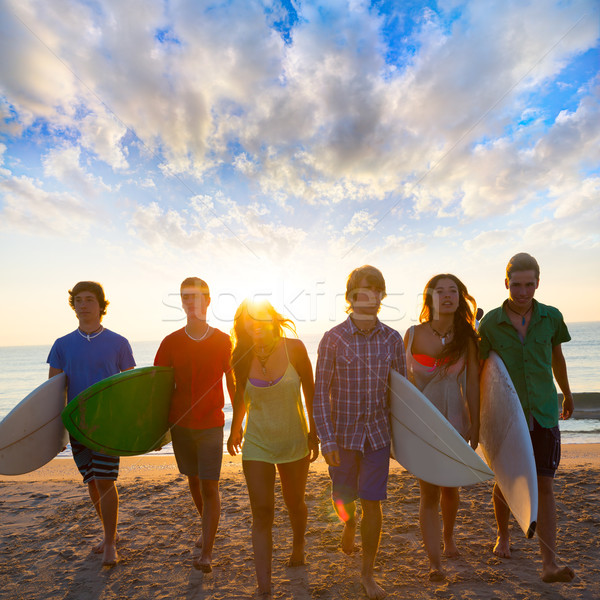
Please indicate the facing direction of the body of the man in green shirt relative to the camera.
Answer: toward the camera

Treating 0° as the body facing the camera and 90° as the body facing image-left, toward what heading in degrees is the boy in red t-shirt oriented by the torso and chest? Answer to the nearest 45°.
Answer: approximately 0°

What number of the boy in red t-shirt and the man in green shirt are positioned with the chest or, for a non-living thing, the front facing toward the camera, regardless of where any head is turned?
2

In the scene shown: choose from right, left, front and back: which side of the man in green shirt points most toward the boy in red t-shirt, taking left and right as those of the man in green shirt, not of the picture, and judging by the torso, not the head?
right

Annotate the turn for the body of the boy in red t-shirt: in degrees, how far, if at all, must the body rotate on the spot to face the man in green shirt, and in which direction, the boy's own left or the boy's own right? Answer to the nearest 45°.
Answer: approximately 90° to the boy's own left
